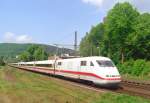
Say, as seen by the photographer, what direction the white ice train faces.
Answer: facing the viewer and to the right of the viewer
